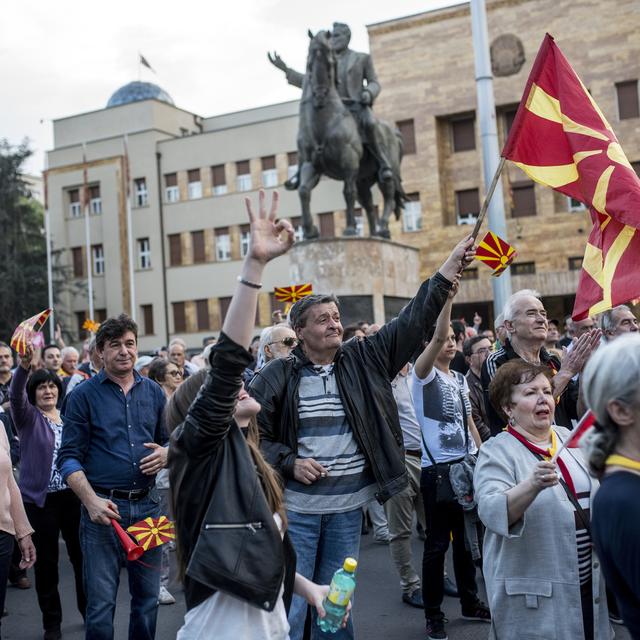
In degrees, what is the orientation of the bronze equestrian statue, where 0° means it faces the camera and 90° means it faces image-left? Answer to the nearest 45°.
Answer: approximately 45°

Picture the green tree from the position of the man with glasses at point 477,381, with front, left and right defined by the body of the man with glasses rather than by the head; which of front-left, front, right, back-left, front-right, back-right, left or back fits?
back

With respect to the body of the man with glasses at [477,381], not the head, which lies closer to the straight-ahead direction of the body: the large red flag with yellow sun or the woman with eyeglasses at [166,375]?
the large red flag with yellow sun

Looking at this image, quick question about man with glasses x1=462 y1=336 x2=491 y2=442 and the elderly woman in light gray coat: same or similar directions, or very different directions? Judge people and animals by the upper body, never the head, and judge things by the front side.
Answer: same or similar directions

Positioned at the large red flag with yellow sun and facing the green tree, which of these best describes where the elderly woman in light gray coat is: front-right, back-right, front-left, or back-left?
back-left

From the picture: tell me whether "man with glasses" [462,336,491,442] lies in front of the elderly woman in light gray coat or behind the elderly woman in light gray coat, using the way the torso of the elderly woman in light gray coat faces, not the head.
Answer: behind

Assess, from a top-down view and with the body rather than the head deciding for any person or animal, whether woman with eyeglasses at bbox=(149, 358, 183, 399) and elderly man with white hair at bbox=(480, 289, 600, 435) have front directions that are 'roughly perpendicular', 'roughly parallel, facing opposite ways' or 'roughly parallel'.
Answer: roughly parallel

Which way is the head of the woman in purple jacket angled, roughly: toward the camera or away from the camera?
toward the camera

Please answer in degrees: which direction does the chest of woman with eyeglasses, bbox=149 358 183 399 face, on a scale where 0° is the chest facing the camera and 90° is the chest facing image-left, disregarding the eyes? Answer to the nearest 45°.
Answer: approximately 315°

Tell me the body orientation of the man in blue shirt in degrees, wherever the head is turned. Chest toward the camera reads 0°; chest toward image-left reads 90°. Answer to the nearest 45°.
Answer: approximately 315°
